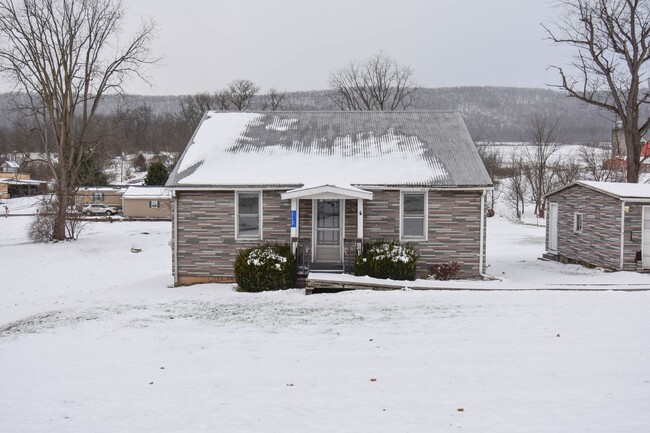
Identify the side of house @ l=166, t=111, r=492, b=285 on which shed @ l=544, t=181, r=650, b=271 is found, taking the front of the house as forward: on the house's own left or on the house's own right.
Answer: on the house's own left

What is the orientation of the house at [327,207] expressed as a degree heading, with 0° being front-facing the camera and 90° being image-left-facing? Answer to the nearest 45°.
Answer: approximately 0°

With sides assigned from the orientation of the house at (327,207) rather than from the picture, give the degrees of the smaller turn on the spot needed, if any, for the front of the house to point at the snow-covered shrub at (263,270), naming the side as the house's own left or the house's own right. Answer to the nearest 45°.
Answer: approximately 45° to the house's own right

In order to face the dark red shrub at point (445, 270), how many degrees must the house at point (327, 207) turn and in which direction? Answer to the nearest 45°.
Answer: approximately 90° to its left

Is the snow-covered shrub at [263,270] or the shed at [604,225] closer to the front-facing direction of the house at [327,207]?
the snow-covered shrub
